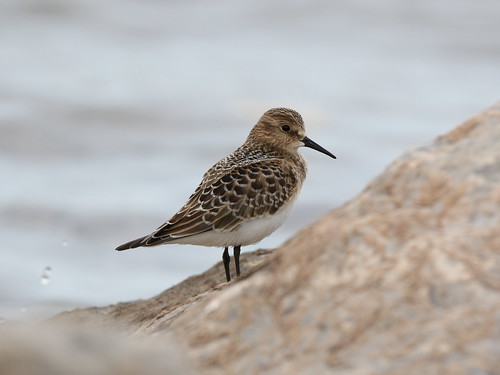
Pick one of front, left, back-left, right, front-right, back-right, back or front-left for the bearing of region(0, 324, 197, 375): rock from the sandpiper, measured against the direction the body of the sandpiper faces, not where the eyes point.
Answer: right

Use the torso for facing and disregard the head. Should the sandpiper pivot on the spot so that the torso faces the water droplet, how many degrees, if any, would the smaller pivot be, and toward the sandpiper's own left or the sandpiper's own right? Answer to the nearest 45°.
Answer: approximately 135° to the sandpiper's own left

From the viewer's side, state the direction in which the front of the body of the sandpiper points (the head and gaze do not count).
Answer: to the viewer's right
